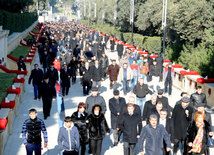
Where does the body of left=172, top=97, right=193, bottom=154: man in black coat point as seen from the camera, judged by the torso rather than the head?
toward the camera

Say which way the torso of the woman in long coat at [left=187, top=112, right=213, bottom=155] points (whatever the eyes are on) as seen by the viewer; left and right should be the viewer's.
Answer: facing the viewer

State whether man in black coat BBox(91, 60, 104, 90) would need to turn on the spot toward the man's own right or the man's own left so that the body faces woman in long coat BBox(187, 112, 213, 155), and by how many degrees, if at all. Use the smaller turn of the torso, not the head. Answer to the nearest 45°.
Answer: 0° — they already face them

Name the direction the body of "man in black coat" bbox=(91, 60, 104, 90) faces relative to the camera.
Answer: toward the camera

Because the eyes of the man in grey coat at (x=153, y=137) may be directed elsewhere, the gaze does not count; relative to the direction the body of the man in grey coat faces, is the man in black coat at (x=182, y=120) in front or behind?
behind

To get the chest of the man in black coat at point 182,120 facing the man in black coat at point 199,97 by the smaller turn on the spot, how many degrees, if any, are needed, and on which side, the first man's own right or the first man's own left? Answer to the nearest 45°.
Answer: approximately 180°

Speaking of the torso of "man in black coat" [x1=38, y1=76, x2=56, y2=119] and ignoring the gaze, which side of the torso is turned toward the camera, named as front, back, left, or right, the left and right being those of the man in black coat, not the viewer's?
front

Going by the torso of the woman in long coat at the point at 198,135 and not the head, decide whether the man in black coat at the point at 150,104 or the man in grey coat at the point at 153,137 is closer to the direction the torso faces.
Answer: the man in grey coat

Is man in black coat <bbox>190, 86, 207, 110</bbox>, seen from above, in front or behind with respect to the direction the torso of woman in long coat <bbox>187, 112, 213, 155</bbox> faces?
behind

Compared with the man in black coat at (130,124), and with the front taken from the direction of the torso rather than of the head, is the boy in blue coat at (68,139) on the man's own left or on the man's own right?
on the man's own right

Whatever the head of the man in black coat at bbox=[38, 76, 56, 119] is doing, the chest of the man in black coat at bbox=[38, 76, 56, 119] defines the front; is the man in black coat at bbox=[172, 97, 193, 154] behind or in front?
in front

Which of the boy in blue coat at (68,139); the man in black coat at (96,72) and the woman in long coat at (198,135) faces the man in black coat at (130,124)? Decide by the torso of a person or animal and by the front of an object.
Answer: the man in black coat at (96,72)
